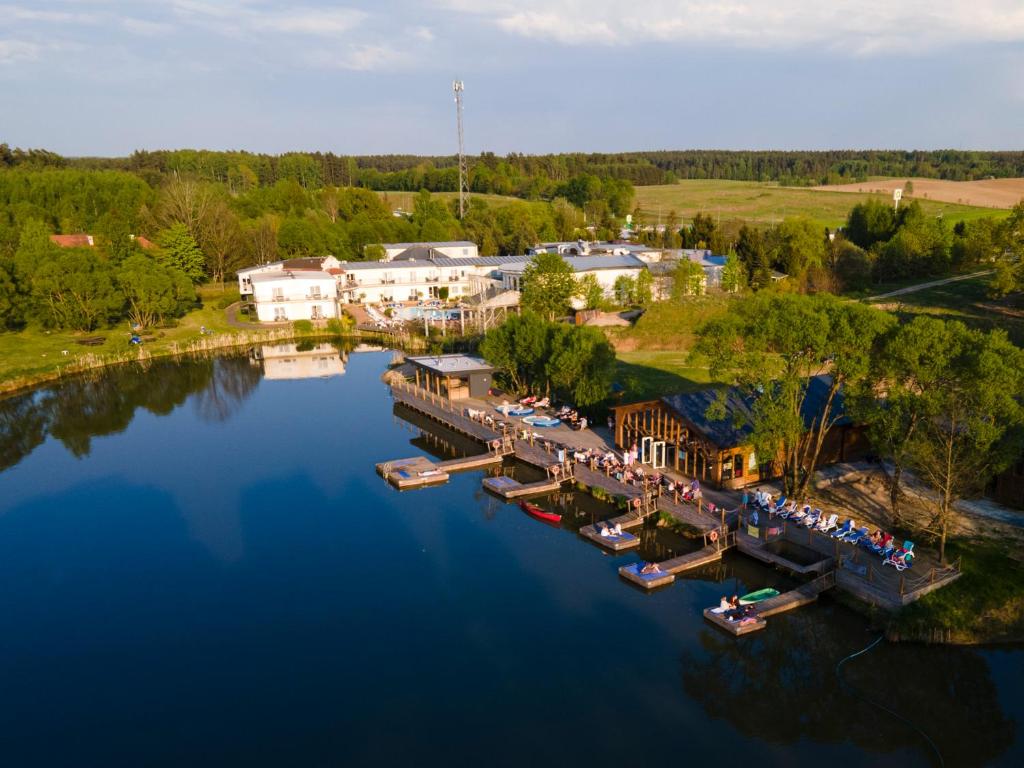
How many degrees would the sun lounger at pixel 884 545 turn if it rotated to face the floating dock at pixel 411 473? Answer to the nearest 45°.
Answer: approximately 45° to its right

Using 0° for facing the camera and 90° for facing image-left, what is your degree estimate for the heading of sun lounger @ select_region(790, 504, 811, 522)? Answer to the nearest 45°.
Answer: approximately 45°

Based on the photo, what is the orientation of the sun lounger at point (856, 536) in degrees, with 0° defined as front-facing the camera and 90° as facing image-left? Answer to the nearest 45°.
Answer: approximately 45°

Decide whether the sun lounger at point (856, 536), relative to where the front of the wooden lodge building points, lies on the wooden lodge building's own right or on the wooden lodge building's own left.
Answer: on the wooden lodge building's own left

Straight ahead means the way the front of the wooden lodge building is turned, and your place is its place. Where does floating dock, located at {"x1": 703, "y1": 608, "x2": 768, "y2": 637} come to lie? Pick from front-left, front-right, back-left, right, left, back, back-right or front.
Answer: front-left

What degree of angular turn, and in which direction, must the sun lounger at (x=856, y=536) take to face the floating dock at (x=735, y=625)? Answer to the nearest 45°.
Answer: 0° — it already faces it

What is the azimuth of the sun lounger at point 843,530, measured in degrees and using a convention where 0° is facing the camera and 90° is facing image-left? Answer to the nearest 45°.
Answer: approximately 45°

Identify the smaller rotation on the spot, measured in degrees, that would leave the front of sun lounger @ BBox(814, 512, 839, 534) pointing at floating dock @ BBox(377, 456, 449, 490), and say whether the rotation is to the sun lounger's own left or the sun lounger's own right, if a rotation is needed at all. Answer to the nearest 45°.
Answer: approximately 45° to the sun lounger's own right

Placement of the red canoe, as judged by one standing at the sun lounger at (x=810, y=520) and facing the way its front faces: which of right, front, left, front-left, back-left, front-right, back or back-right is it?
front-right

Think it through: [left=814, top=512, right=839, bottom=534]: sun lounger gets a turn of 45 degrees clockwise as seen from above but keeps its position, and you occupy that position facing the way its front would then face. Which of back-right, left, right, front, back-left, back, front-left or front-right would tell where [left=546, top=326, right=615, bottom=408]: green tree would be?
front-right

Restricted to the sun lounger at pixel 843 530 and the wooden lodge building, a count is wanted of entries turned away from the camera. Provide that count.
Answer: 0
